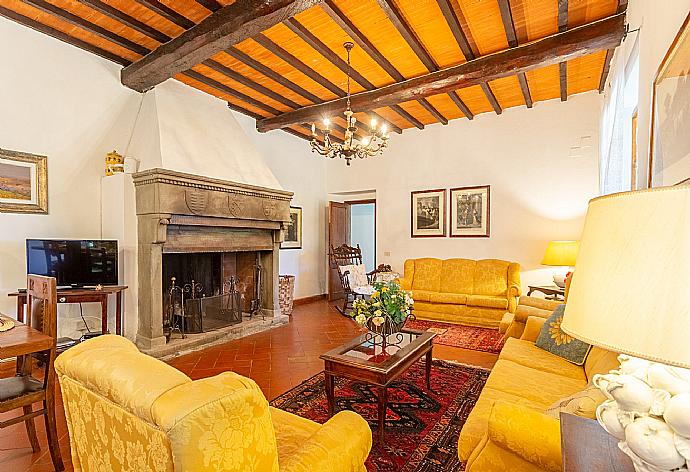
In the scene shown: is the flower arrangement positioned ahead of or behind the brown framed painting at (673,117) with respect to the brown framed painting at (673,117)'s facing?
ahead

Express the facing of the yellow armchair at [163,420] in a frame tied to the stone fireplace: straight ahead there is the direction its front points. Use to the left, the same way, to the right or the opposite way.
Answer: to the left

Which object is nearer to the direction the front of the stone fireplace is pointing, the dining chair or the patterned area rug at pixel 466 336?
the patterned area rug

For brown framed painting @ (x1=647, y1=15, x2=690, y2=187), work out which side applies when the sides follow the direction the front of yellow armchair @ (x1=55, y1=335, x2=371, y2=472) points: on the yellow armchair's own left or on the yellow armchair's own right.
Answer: on the yellow armchair's own right

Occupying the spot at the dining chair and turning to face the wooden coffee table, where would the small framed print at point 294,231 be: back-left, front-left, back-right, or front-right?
front-left

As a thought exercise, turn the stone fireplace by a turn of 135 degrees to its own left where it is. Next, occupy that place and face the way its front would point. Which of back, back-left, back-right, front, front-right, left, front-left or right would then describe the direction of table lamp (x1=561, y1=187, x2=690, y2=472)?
back

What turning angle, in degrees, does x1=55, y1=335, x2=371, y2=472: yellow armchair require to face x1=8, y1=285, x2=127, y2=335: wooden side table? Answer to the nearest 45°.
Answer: approximately 45° to its left

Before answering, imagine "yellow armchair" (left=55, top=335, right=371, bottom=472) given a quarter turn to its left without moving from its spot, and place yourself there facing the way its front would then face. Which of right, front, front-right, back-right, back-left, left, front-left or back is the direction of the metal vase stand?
right

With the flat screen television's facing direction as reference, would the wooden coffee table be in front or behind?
in front

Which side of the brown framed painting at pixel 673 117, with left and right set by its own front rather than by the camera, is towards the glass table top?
front

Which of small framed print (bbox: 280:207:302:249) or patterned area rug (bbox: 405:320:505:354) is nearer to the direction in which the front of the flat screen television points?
the patterned area rug

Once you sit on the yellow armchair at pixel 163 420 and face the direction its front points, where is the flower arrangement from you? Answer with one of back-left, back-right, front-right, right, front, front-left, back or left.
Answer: front

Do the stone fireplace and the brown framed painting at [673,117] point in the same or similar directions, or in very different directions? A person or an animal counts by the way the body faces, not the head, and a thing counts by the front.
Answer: very different directions

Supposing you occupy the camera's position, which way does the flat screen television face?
facing the viewer

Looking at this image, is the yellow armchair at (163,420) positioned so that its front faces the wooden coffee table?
yes

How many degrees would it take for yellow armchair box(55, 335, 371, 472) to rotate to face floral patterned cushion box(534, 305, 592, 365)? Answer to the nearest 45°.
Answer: approximately 45° to its right

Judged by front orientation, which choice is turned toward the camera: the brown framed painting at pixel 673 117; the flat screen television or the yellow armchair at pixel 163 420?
the flat screen television
